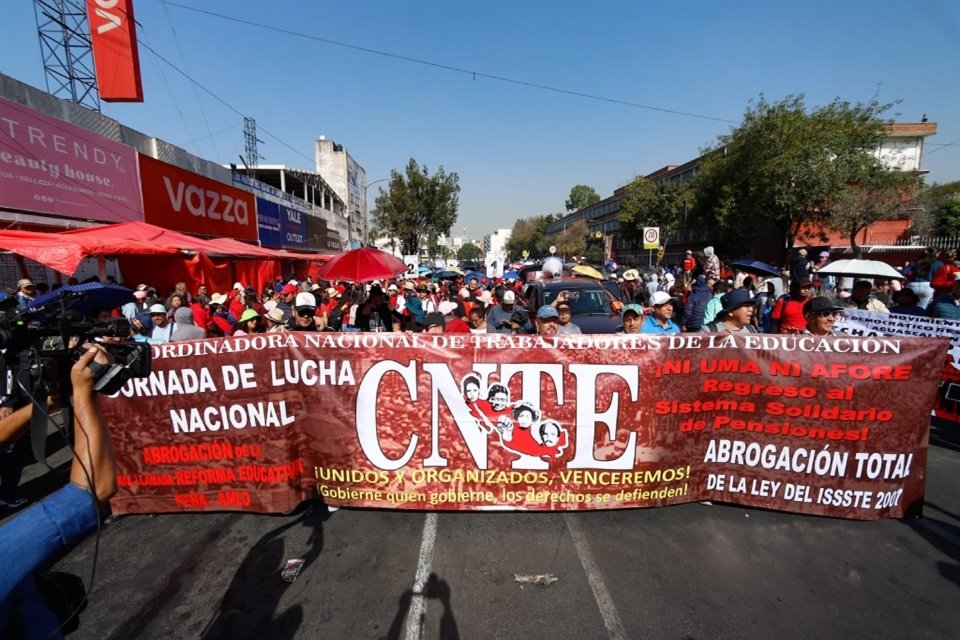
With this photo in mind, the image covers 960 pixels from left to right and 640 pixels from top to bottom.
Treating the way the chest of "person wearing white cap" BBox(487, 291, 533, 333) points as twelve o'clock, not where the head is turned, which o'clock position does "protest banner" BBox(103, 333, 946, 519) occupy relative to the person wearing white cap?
The protest banner is roughly at 12 o'clock from the person wearing white cap.

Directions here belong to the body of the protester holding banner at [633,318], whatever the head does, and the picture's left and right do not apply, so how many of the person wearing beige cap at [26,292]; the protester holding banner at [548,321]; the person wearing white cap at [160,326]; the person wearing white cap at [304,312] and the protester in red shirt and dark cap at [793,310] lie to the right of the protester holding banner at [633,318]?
4

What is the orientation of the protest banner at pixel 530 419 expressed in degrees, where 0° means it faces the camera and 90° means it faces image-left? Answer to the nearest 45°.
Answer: approximately 0°

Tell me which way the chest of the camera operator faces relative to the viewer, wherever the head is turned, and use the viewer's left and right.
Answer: facing to the right of the viewer
